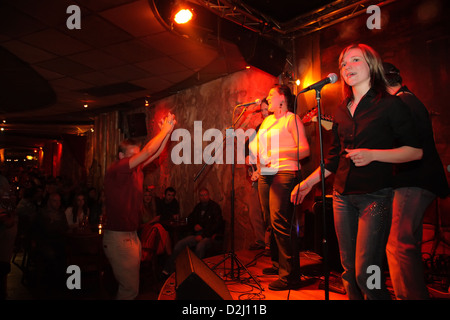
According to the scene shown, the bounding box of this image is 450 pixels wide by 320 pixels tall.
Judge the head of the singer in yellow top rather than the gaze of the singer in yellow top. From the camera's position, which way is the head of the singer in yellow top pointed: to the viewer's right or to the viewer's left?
to the viewer's left

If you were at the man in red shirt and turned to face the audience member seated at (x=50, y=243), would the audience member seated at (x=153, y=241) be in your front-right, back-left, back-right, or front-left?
front-right

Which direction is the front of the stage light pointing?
toward the camera

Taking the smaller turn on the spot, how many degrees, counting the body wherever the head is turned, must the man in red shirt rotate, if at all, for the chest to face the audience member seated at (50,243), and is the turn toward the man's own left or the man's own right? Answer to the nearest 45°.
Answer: approximately 135° to the man's own left

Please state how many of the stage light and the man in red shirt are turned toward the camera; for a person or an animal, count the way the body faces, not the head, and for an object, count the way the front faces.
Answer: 1

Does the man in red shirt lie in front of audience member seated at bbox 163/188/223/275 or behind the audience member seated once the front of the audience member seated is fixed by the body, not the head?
in front

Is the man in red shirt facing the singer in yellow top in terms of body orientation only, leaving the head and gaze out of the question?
yes

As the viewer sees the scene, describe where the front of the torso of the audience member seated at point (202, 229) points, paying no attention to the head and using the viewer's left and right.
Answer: facing the viewer and to the left of the viewer

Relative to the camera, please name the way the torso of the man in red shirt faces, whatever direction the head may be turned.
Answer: to the viewer's right

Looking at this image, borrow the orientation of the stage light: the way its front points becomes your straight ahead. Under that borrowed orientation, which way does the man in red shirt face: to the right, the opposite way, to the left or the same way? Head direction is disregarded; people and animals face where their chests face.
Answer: to the left
